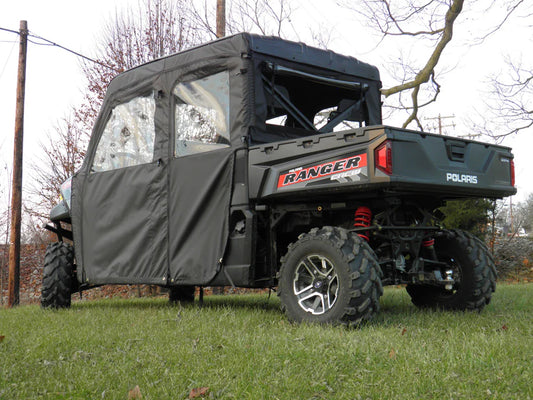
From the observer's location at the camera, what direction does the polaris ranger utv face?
facing away from the viewer and to the left of the viewer

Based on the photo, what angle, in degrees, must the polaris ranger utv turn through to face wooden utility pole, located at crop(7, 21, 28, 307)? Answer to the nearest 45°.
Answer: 0° — it already faces it

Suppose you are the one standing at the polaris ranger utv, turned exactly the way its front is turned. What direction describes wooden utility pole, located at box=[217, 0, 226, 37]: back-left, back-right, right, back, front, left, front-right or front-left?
front-right
